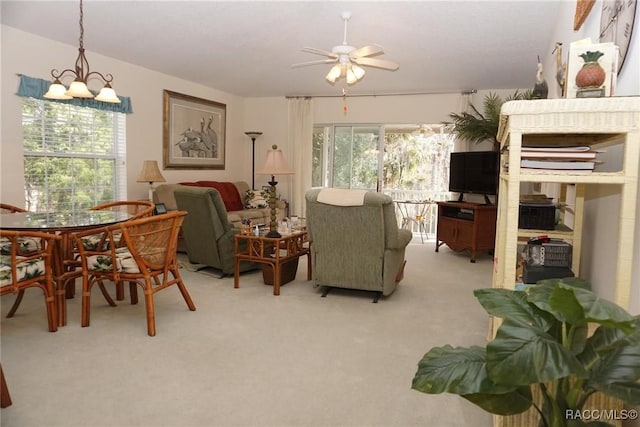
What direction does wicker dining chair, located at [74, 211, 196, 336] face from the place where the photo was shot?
facing away from the viewer and to the left of the viewer

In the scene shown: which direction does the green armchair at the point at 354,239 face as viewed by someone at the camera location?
facing away from the viewer and to the right of the viewer

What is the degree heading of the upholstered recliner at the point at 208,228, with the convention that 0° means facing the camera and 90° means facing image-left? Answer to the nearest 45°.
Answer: approximately 225°

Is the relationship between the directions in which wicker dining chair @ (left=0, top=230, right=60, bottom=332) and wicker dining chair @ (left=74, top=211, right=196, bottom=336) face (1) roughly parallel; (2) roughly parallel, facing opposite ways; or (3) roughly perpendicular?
roughly perpendicular

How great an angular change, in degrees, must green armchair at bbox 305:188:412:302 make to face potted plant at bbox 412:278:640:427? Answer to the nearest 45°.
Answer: approximately 135° to its right

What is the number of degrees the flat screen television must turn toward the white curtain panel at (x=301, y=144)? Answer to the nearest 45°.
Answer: approximately 45° to its right

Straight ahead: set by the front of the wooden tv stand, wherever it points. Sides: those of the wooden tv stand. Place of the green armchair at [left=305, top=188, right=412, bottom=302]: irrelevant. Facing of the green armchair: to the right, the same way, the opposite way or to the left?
the opposite way

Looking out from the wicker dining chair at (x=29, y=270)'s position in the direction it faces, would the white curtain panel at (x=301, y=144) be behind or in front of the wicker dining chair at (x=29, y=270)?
in front

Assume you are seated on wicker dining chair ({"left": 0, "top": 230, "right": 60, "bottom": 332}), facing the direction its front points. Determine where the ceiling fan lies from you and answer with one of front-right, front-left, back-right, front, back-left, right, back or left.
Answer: front-right

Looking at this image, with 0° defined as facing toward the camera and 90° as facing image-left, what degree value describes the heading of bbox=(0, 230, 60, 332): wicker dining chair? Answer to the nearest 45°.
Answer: approximately 225°

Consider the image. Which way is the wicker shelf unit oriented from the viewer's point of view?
to the viewer's left

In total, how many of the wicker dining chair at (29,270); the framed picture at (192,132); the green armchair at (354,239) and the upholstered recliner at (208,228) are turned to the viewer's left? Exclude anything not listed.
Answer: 0

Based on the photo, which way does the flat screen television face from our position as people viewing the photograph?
facing the viewer and to the left of the viewer

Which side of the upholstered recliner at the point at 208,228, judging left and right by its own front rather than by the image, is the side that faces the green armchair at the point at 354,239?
right

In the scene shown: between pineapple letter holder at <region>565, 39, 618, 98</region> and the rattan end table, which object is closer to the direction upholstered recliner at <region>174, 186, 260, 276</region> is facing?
the rattan end table

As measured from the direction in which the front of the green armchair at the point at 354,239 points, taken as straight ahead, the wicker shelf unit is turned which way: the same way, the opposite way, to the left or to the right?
to the left

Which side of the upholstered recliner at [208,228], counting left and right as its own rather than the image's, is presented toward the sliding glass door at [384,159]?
front

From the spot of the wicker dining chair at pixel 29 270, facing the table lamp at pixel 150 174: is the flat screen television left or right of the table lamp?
right
